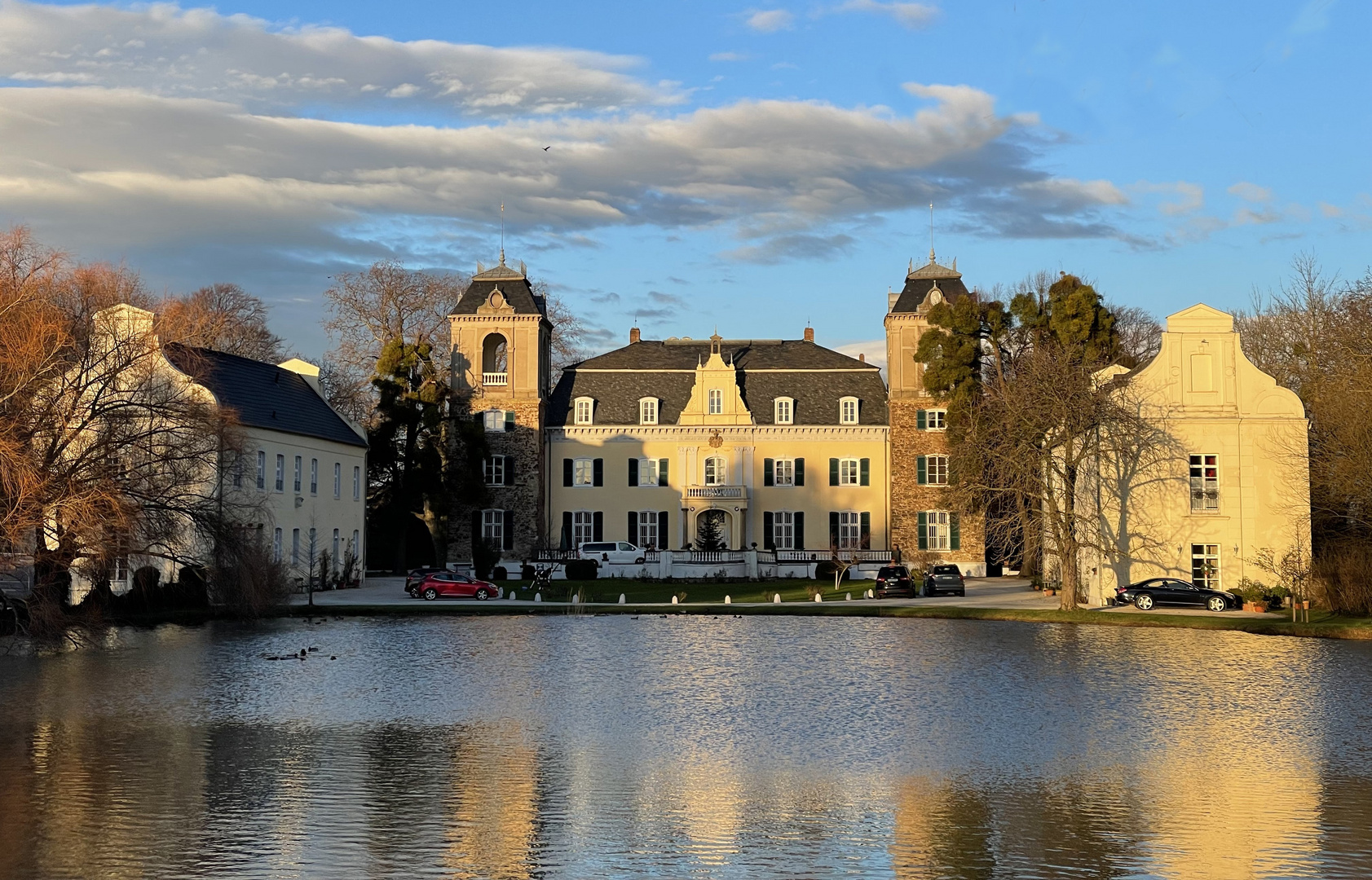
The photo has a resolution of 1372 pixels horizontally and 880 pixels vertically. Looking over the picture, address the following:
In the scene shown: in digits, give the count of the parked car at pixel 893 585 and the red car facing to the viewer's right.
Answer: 1

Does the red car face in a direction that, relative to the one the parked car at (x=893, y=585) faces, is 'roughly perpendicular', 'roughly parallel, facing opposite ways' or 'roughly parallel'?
roughly perpendicular

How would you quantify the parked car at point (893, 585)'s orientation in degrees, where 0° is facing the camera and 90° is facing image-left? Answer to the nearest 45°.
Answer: approximately 180°

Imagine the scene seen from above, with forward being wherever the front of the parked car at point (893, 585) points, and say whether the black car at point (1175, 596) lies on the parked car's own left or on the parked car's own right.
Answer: on the parked car's own right

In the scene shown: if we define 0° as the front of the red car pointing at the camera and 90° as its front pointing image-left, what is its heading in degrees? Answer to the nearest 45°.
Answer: approximately 270°

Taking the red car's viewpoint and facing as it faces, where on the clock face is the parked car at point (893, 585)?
The parked car is roughly at 12 o'clock from the red car.
